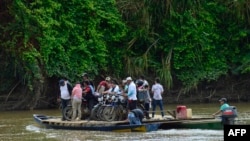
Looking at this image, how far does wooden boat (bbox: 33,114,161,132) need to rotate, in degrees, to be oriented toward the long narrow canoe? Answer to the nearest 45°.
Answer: approximately 180°

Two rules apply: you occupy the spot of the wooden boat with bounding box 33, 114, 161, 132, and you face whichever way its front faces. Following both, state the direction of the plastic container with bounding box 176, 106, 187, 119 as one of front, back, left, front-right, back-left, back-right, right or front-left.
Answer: back

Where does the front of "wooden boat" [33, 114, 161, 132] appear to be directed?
to the viewer's left
